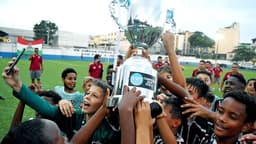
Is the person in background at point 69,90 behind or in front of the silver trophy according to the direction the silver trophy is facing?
behind

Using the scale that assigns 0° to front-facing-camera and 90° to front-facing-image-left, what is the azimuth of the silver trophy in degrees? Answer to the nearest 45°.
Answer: approximately 0°

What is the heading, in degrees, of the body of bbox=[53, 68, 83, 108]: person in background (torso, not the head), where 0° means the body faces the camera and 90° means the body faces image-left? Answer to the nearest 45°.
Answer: approximately 315°
